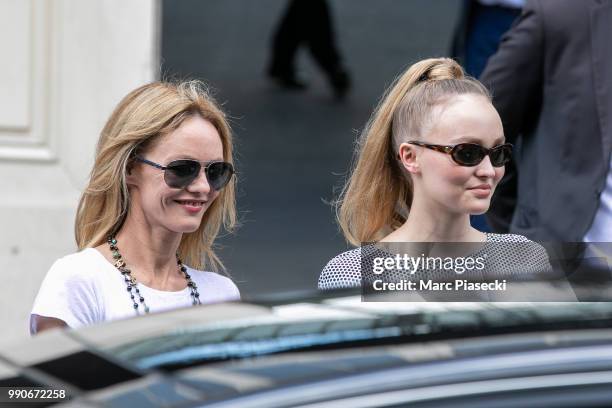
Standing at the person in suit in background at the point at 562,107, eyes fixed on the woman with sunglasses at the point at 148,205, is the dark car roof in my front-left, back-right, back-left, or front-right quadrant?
front-left

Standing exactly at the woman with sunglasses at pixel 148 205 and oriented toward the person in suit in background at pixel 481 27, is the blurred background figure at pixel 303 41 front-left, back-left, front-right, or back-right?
front-left

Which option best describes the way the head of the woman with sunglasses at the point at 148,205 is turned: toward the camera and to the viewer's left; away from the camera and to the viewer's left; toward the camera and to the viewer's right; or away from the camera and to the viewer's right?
toward the camera and to the viewer's right

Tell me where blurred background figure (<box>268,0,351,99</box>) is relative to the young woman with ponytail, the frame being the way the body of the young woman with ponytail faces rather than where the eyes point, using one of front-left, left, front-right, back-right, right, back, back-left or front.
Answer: back-left

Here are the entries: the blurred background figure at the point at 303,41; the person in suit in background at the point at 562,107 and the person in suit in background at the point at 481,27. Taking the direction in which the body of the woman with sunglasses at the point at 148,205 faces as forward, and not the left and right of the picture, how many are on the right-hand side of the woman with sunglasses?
0

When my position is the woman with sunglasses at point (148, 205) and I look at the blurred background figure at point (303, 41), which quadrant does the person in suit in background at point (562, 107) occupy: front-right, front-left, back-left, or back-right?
front-right

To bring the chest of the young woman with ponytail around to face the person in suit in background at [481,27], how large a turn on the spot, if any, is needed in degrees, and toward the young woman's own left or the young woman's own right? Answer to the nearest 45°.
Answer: approximately 135° to the young woman's own left

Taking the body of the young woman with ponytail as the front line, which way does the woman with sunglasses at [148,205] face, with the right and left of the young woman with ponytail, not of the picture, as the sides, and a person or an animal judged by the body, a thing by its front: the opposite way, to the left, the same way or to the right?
the same way

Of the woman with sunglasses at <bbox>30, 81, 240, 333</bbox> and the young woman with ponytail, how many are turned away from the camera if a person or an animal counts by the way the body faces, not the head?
0

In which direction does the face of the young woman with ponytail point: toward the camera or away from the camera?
toward the camera

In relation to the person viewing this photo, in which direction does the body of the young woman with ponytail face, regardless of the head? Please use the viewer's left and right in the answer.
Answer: facing the viewer and to the right of the viewer

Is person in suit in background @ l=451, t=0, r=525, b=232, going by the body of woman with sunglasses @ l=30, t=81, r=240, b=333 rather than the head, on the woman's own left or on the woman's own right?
on the woman's own left

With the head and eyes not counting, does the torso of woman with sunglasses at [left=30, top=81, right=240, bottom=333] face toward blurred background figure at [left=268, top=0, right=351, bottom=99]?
no

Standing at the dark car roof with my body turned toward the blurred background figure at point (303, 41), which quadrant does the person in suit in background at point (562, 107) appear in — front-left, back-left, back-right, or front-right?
front-right

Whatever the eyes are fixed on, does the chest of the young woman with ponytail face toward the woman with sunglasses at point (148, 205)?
no
